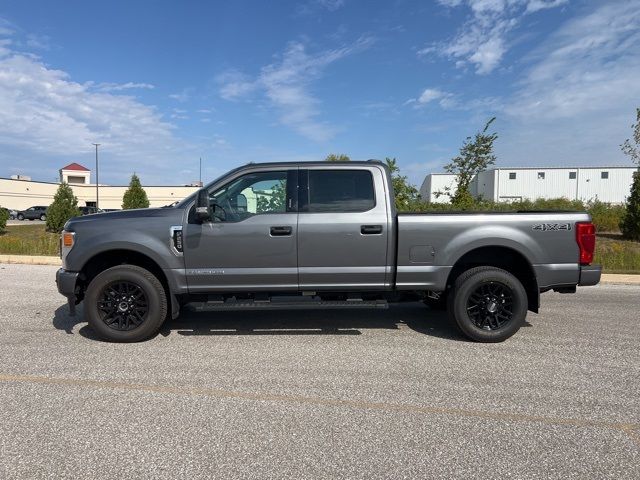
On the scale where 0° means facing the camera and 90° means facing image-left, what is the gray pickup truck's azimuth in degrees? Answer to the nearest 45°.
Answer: approximately 90°

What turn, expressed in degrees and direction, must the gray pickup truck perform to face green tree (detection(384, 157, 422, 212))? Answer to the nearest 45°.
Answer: approximately 90° to its right

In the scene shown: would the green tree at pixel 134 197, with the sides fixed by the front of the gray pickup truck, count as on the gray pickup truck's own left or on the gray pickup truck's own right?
on the gray pickup truck's own right

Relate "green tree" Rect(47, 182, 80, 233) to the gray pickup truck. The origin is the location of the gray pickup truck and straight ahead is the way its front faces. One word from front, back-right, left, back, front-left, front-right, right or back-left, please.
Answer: front-right
